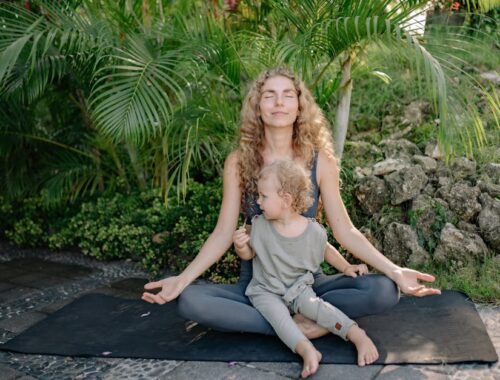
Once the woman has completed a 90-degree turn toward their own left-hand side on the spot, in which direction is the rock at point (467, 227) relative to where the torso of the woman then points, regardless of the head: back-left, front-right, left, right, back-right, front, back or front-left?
front-left

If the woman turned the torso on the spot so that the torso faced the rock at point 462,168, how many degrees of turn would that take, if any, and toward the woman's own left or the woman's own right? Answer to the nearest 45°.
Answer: approximately 135° to the woman's own left

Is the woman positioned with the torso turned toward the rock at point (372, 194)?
no

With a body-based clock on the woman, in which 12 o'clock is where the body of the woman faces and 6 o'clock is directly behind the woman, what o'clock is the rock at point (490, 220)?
The rock is roughly at 8 o'clock from the woman.

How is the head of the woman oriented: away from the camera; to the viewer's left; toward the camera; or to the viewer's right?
toward the camera

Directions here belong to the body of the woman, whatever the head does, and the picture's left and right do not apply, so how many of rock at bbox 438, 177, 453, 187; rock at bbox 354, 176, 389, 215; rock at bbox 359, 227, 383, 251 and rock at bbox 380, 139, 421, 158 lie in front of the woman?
0

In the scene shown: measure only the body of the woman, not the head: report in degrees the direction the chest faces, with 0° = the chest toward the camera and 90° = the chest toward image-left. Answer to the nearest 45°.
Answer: approximately 0°

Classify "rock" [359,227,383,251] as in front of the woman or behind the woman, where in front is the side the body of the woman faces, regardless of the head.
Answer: behind

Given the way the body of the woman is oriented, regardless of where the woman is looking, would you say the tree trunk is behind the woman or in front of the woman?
behind

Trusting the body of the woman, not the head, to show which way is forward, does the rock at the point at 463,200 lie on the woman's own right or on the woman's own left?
on the woman's own left

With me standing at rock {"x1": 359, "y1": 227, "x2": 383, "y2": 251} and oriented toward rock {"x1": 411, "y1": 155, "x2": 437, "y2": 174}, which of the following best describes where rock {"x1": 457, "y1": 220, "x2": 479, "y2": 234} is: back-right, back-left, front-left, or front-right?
front-right

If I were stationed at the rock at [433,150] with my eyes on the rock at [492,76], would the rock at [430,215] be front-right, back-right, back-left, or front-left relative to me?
back-right

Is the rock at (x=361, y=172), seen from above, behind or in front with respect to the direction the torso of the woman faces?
behind

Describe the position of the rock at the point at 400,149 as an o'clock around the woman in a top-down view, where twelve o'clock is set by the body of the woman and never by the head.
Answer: The rock is roughly at 7 o'clock from the woman.

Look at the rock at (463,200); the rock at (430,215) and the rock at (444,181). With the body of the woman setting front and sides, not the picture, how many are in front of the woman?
0

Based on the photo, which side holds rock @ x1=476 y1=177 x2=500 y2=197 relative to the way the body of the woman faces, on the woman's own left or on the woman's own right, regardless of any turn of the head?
on the woman's own left

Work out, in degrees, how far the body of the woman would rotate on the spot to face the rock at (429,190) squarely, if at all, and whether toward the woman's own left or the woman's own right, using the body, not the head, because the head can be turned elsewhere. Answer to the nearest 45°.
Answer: approximately 135° to the woman's own left

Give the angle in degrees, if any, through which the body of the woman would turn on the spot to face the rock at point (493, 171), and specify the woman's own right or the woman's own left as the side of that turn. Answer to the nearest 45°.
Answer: approximately 135° to the woman's own left

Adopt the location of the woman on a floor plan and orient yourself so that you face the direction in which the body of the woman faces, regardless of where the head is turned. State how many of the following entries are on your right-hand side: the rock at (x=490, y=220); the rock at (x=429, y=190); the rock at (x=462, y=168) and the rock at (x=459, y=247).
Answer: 0
